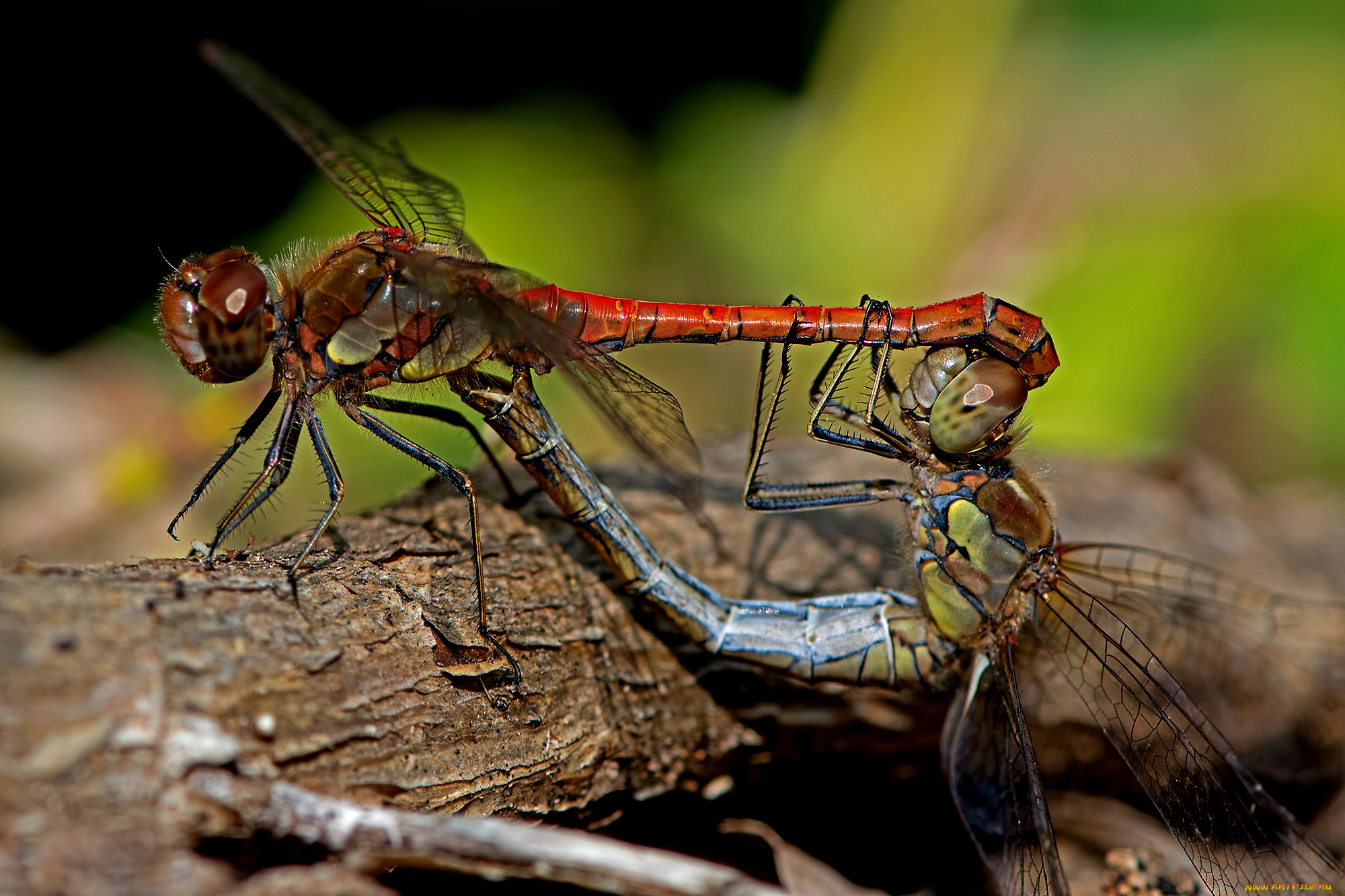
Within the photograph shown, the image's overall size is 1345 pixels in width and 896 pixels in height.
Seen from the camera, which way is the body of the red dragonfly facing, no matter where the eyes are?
to the viewer's left
